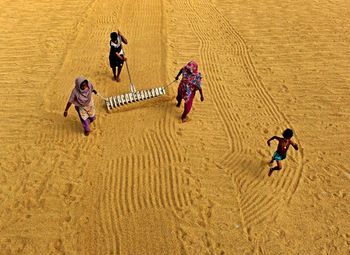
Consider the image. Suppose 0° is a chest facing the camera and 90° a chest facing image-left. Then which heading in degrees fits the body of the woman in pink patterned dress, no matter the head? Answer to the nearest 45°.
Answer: approximately 0°

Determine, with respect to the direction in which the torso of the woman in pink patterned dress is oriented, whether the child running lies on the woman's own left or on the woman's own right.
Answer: on the woman's own left

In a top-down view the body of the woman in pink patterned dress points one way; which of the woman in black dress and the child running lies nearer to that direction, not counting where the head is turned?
the child running

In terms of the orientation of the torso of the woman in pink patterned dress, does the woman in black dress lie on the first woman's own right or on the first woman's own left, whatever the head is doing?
on the first woman's own right
